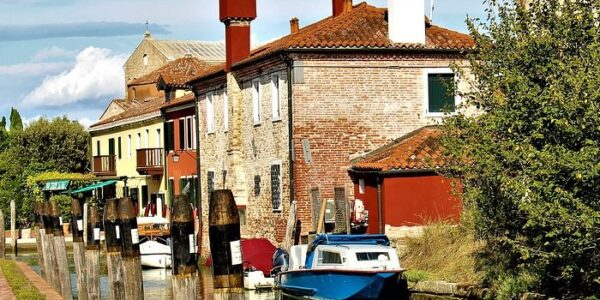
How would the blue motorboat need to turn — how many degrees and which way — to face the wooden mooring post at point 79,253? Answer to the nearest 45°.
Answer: approximately 135° to its right

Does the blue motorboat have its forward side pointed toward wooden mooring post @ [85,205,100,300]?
no

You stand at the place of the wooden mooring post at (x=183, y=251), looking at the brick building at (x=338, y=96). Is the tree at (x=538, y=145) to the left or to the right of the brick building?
right

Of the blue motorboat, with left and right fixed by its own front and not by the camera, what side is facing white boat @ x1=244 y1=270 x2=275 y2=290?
back

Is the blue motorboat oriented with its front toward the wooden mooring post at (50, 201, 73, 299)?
no

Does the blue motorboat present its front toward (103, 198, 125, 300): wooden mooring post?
no

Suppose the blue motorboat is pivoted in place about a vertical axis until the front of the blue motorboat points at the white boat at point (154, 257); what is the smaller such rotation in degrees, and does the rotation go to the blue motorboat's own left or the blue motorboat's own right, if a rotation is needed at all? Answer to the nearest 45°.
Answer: approximately 180°

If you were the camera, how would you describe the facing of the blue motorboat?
facing the viewer and to the right of the viewer

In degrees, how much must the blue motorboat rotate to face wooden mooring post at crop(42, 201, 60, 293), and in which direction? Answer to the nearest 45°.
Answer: approximately 135° to its right

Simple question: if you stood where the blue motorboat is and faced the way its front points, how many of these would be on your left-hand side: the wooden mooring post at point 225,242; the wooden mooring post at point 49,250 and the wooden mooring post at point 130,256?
0
